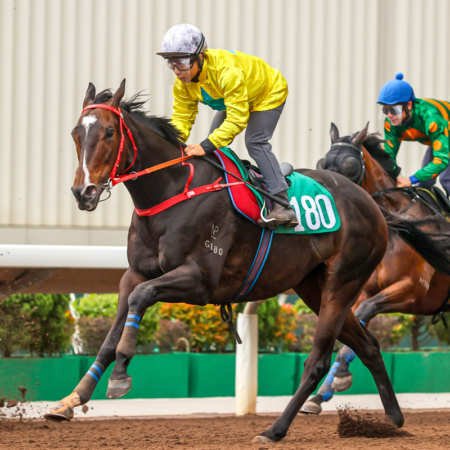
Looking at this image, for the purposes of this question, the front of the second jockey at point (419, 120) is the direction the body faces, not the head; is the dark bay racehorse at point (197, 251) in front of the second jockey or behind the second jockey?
in front

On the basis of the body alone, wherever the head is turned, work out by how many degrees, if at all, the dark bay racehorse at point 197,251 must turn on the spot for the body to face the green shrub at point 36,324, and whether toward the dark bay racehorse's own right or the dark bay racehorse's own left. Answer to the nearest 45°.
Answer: approximately 90° to the dark bay racehorse's own right

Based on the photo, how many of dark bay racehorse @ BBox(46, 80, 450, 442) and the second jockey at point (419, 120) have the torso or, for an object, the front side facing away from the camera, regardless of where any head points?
0

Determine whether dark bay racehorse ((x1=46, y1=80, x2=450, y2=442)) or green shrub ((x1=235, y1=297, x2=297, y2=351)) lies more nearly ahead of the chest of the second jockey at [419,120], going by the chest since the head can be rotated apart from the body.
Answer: the dark bay racehorse

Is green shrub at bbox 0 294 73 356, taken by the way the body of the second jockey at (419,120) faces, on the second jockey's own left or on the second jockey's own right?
on the second jockey's own right

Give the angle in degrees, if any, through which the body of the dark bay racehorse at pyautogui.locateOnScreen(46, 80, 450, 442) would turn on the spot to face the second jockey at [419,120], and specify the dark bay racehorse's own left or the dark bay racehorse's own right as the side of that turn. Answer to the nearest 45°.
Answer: approximately 180°

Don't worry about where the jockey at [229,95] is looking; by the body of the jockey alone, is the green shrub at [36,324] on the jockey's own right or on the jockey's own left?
on the jockey's own right

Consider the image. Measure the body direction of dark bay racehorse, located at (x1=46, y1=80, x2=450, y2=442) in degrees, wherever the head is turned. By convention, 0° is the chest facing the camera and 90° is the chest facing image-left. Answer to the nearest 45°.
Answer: approximately 45°

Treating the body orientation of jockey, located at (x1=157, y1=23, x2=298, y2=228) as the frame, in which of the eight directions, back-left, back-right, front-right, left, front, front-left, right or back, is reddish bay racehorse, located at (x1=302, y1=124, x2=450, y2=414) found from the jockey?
back

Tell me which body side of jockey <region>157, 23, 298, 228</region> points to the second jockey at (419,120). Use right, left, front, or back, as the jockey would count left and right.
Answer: back

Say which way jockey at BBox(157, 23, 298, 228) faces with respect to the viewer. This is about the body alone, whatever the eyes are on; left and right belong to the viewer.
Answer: facing the viewer and to the left of the viewer

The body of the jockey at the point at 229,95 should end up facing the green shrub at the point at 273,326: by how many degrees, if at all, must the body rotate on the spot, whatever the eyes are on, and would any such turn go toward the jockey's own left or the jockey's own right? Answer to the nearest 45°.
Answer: approximately 135° to the jockey's own right
